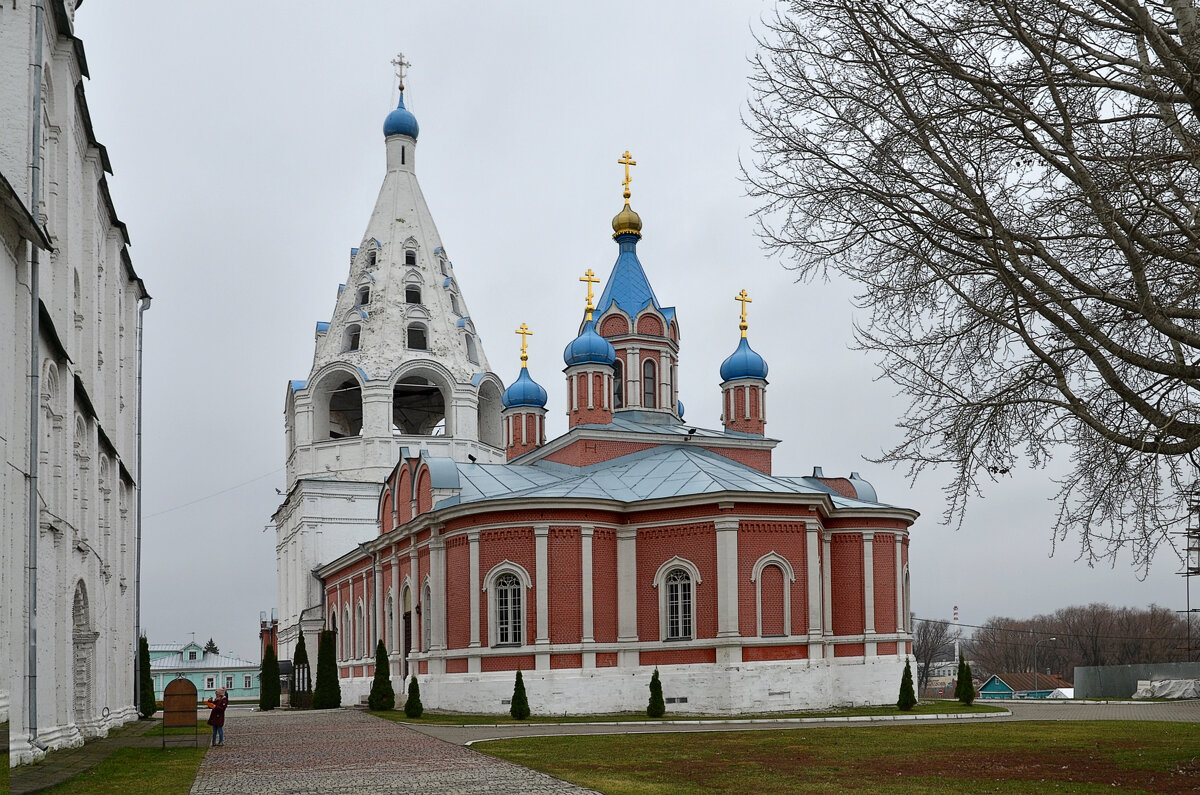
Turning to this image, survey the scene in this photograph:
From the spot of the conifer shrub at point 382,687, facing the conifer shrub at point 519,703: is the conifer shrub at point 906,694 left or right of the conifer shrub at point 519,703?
left

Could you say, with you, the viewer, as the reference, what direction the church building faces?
facing away from the viewer and to the left of the viewer

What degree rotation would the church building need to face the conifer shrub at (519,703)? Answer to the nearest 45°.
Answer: approximately 90° to its left

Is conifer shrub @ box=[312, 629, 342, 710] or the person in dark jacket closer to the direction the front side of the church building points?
the conifer shrub

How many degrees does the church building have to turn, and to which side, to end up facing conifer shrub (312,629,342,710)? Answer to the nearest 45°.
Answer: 0° — it already faces it
